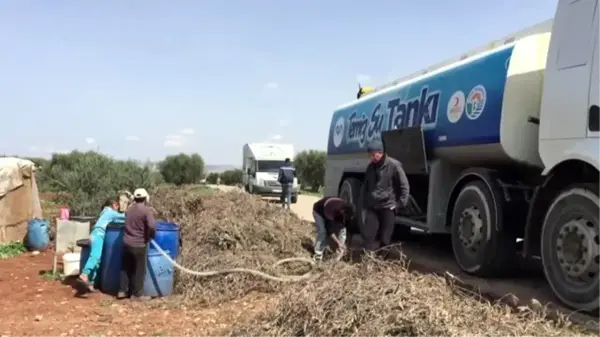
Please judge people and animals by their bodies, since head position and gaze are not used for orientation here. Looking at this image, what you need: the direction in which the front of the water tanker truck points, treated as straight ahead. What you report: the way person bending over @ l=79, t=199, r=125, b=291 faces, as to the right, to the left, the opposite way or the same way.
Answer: to the left

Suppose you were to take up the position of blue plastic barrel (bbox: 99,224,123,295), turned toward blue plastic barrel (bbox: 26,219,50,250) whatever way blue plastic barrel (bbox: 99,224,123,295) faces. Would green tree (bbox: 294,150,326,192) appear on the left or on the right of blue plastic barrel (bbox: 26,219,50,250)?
right

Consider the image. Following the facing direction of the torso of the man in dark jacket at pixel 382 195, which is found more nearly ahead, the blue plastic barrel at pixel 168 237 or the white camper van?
the blue plastic barrel

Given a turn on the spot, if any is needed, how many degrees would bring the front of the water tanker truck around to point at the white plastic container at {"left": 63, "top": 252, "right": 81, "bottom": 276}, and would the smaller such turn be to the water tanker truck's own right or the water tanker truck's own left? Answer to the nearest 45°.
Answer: approximately 135° to the water tanker truck's own right

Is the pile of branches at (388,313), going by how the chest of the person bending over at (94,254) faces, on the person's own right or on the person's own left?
on the person's own right

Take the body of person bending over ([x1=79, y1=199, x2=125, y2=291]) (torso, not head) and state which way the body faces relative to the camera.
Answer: to the viewer's right

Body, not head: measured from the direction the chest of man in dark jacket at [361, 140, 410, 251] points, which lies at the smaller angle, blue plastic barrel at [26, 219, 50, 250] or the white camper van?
the blue plastic barrel

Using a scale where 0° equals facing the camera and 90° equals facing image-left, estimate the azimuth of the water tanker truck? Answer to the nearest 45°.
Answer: approximately 315°

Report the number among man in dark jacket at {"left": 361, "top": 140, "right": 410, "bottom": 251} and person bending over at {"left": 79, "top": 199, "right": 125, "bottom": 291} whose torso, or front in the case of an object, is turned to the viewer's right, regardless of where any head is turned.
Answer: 1

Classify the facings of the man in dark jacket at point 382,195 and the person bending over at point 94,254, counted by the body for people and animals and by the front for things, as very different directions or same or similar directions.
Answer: very different directions

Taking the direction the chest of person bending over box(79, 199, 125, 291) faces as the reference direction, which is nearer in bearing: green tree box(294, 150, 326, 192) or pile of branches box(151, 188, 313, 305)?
the pile of branches
